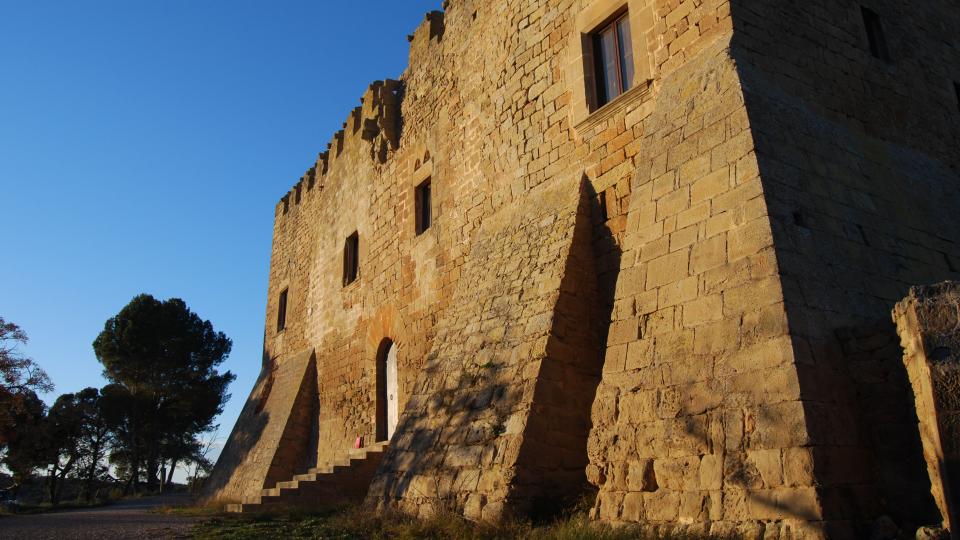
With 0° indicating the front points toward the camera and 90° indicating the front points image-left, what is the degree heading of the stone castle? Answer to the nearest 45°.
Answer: approximately 45°
